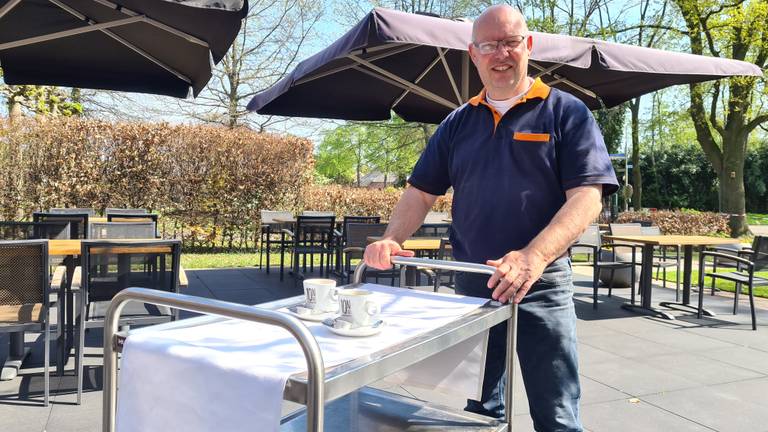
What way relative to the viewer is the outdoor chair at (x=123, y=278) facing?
away from the camera

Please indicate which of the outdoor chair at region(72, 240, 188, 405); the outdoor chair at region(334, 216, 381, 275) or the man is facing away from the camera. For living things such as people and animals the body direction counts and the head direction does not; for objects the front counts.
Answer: the outdoor chair at region(72, 240, 188, 405)

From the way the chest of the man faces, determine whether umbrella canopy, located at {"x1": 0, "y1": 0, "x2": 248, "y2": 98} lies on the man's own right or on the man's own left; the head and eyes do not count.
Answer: on the man's own right

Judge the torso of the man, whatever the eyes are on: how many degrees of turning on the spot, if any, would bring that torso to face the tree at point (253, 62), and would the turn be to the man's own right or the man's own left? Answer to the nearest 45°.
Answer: approximately 90° to the man's own right

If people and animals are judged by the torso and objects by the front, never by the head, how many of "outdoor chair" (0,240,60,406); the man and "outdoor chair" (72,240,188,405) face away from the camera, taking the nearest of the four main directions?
2

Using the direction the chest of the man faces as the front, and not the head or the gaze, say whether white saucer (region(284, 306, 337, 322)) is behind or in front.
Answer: in front

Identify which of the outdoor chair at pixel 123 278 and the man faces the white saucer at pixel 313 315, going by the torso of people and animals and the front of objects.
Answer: the man

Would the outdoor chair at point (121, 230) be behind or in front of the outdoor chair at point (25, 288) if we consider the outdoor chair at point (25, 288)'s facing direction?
in front

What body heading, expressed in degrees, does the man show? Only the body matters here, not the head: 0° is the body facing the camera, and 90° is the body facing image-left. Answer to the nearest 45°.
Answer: approximately 45°
